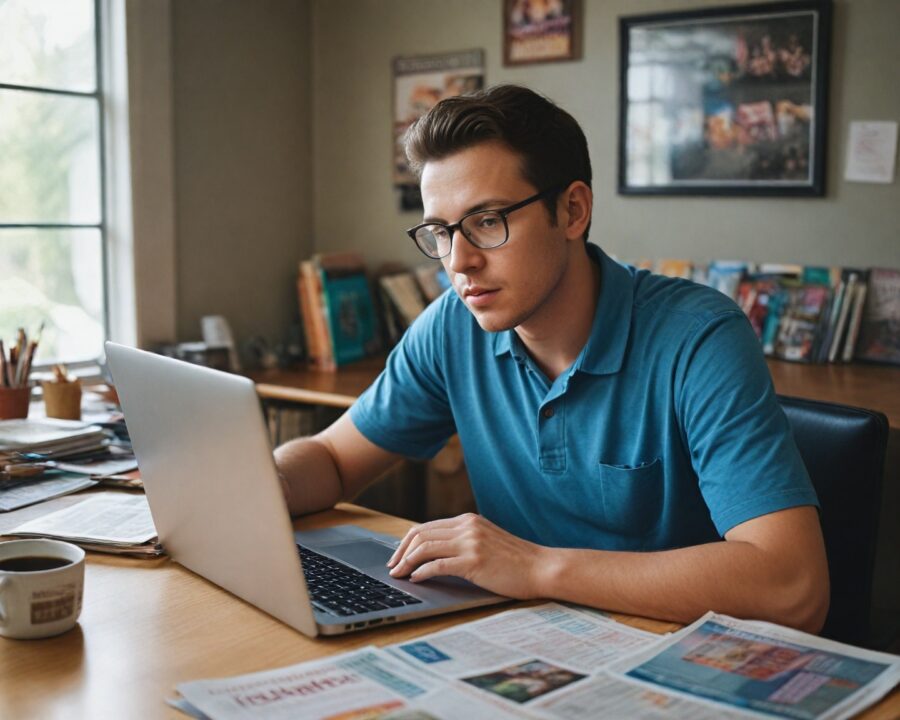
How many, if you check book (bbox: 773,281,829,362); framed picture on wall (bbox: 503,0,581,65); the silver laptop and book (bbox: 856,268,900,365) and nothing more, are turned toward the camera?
3

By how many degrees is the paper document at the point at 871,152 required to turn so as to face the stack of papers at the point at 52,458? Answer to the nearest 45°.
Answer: approximately 45° to its right

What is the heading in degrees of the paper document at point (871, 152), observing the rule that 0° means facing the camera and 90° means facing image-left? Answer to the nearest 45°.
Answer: approximately 0°

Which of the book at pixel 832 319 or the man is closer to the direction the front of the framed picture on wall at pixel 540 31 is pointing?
the man

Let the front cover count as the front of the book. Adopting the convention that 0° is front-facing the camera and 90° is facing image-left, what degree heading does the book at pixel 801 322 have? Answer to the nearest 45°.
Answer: approximately 0°

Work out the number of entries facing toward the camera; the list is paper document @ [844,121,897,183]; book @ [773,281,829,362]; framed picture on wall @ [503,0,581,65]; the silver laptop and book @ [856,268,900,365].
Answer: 4

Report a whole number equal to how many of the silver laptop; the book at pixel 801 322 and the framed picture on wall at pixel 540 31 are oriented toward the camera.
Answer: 2

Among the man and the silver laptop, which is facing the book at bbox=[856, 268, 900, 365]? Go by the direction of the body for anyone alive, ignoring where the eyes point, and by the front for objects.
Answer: the silver laptop

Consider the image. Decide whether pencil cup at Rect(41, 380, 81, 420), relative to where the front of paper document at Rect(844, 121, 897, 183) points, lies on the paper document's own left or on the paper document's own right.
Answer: on the paper document's own right
